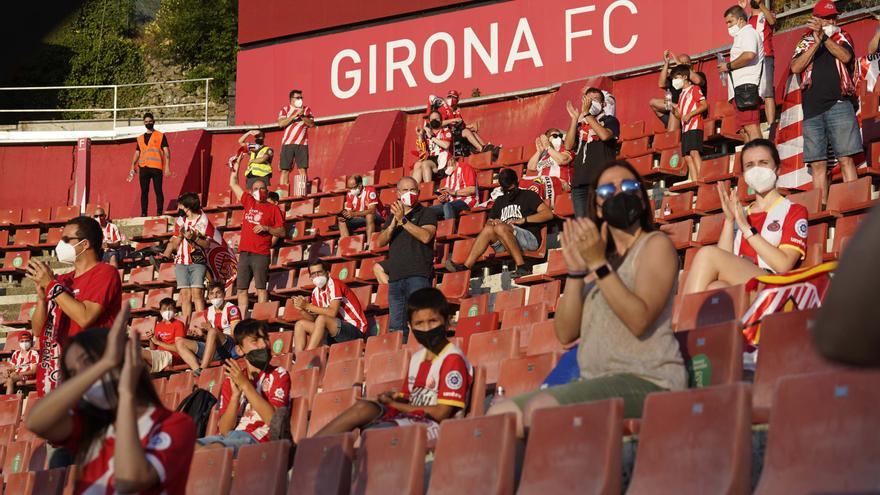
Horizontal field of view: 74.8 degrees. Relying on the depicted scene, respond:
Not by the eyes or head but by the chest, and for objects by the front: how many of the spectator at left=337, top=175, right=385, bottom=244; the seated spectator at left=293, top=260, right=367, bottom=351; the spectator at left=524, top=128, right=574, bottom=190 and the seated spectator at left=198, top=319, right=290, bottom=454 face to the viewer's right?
0

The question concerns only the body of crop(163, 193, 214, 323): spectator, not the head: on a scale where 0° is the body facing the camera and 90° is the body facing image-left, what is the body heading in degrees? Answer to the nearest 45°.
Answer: approximately 45°

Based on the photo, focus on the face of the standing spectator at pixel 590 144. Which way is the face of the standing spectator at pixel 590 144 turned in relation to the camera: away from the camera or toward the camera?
toward the camera

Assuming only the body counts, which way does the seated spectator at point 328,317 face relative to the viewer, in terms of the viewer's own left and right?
facing the viewer and to the left of the viewer

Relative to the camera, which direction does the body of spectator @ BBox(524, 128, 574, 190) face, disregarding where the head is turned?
toward the camera

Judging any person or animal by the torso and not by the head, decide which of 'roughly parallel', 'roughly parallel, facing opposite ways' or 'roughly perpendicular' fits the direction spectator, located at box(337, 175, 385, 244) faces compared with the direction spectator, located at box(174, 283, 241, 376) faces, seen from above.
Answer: roughly parallel

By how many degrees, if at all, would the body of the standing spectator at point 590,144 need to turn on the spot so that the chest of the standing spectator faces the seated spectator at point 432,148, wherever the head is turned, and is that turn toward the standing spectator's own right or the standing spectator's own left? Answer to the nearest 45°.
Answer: approximately 90° to the standing spectator's own right

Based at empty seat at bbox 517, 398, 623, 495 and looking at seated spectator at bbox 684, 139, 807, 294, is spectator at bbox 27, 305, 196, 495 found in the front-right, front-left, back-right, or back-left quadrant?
back-left

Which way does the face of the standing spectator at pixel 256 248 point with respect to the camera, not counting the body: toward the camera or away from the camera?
toward the camera
